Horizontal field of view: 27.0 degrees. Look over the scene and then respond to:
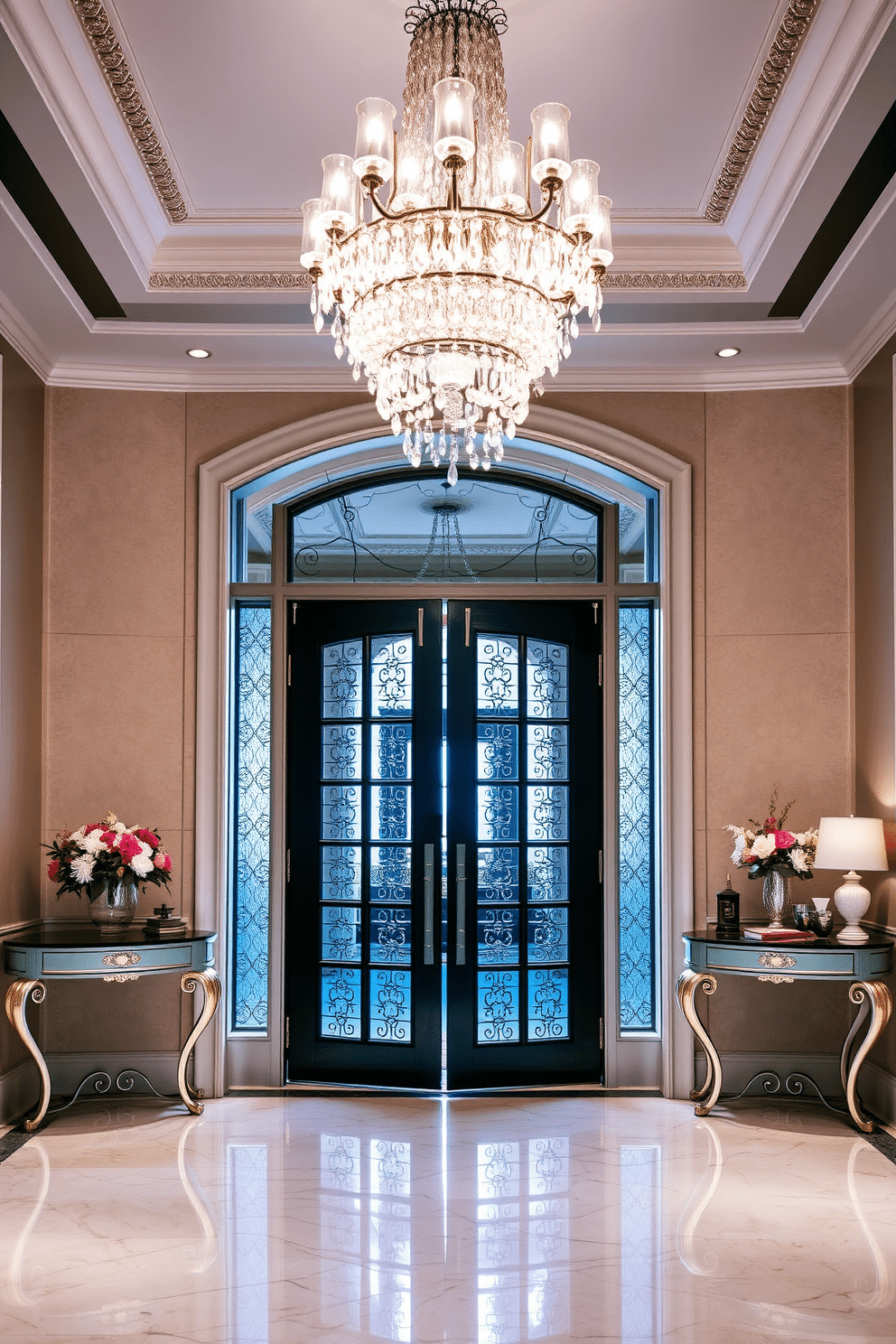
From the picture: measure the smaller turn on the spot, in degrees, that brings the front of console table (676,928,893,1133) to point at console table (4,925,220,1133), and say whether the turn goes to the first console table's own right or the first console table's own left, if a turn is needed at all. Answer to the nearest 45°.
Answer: approximately 90° to the first console table's own right

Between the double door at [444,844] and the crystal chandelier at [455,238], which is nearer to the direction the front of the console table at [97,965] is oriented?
the crystal chandelier

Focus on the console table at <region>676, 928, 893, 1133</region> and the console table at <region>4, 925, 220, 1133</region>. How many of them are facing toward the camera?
2

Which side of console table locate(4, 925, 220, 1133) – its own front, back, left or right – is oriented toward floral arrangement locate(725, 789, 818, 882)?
left

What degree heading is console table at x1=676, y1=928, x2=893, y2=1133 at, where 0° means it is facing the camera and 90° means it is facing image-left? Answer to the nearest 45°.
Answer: approximately 0°

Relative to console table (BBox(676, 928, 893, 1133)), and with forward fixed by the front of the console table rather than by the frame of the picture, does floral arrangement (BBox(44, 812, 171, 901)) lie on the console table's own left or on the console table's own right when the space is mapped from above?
on the console table's own right

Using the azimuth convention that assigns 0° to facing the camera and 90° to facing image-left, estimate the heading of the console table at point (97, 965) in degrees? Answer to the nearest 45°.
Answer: approximately 0°
